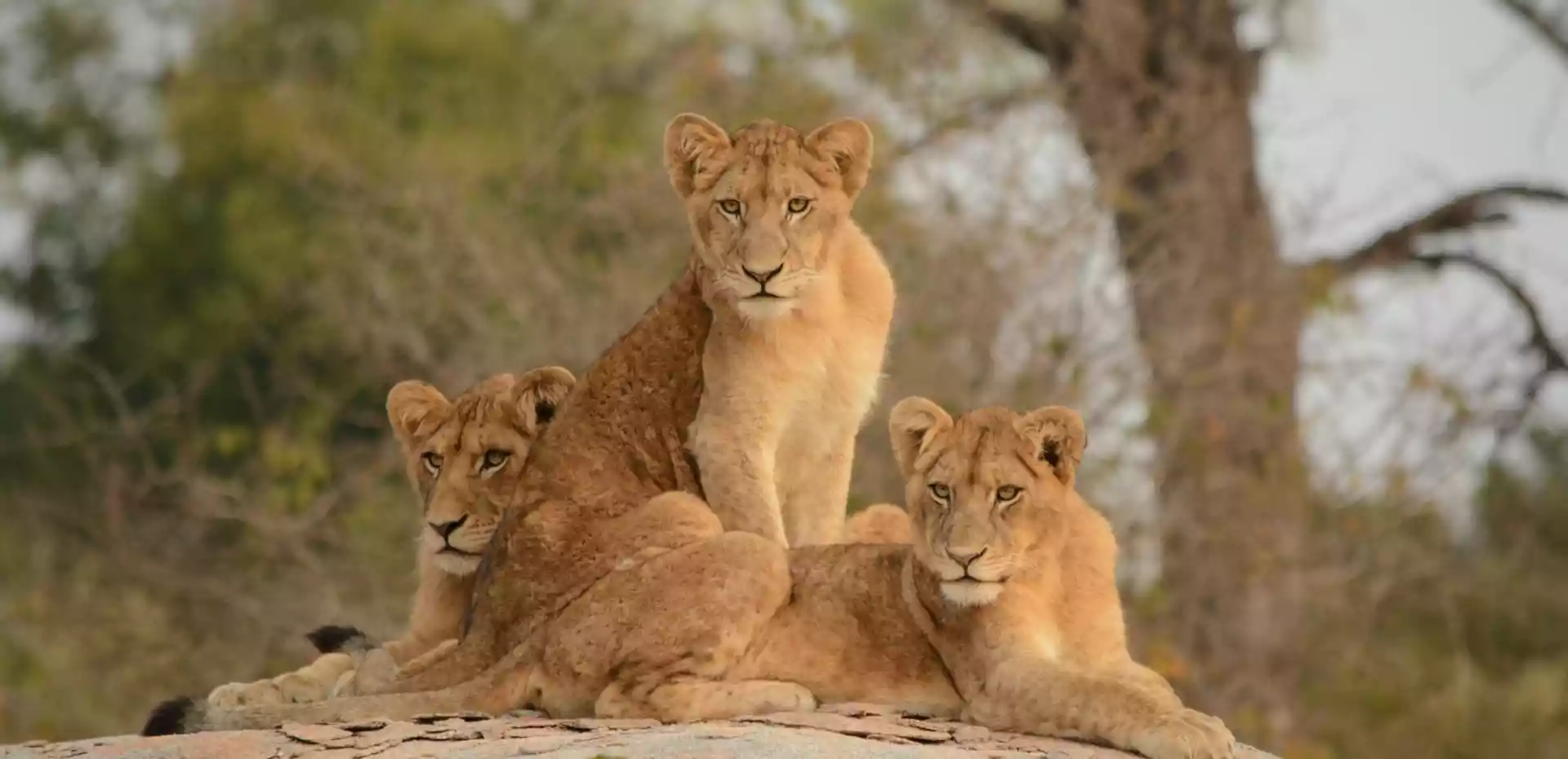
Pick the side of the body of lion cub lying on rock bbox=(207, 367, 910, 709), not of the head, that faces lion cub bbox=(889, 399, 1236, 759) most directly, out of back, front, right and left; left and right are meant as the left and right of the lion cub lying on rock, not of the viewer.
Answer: back

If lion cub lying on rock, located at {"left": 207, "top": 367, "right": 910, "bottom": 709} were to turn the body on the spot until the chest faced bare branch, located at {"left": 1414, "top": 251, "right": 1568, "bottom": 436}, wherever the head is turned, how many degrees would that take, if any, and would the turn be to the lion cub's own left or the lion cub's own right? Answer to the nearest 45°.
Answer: approximately 180°

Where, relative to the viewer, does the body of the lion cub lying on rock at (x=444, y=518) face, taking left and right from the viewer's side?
facing the viewer and to the left of the viewer

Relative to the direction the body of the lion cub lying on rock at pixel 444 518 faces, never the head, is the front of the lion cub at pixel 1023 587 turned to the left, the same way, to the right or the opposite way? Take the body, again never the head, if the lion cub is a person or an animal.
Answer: to the left

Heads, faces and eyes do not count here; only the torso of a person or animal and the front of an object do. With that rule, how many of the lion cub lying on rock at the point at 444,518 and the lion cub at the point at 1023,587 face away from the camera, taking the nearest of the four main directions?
0

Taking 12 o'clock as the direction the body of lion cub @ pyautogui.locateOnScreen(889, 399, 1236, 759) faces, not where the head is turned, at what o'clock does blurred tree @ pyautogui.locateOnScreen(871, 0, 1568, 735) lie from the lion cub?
The blurred tree is roughly at 8 o'clock from the lion cub.

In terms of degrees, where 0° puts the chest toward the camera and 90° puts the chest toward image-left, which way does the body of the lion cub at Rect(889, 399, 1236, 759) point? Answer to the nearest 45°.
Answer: approximately 315°
